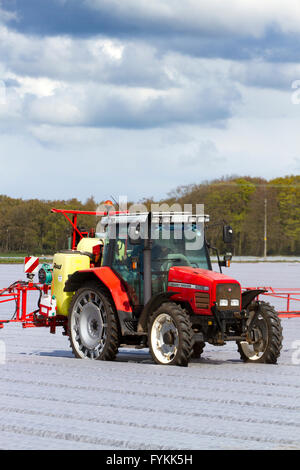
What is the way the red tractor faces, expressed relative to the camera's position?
facing the viewer and to the right of the viewer
